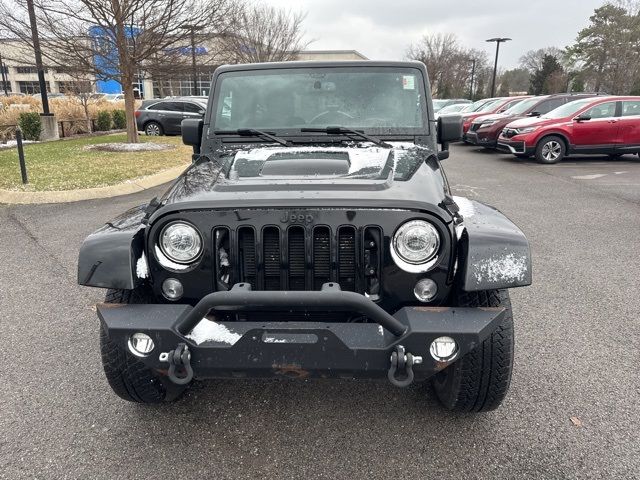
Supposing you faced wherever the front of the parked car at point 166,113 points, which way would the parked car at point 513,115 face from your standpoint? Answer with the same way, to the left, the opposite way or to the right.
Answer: the opposite way

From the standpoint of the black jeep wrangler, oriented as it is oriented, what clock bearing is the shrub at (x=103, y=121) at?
The shrub is roughly at 5 o'clock from the black jeep wrangler.

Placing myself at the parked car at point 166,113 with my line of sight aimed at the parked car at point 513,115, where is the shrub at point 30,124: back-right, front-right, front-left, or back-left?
back-right

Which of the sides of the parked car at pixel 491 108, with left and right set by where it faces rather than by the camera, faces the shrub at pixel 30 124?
front

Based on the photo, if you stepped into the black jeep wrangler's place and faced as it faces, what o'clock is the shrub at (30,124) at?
The shrub is roughly at 5 o'clock from the black jeep wrangler.

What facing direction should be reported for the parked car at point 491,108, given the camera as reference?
facing the viewer and to the left of the viewer

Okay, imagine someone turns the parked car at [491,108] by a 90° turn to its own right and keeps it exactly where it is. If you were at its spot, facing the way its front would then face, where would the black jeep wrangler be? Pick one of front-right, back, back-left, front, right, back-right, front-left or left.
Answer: back-left

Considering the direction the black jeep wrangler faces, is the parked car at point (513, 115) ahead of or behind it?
behind

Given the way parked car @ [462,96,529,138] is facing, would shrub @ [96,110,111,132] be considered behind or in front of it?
in front

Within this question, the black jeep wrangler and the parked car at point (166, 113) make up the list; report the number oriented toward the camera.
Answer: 1

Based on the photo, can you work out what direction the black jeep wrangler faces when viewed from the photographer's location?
facing the viewer

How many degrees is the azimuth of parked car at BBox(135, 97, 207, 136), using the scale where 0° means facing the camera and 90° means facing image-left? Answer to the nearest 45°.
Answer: approximately 270°

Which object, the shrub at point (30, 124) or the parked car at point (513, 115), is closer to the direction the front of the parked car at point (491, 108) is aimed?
the shrub

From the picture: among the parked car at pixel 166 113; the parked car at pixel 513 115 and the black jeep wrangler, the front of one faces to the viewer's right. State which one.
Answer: the parked car at pixel 166 113

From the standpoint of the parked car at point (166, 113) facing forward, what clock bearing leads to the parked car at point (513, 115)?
the parked car at point (513, 115) is roughly at 1 o'clock from the parked car at point (166, 113).

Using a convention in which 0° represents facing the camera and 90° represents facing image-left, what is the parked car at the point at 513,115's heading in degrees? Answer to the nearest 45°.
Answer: approximately 45°

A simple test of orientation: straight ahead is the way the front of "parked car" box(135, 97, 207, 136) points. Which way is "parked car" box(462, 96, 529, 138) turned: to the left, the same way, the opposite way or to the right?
the opposite way

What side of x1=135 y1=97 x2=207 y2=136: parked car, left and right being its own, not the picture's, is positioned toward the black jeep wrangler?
right
